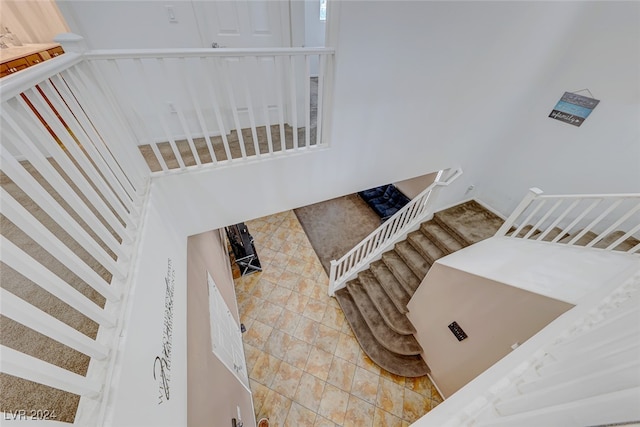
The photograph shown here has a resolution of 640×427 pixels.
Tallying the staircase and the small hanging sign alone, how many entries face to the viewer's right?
0

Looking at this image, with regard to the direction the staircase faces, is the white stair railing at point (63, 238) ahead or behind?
ahead

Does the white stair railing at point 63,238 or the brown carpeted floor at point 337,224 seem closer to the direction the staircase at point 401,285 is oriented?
the white stair railing

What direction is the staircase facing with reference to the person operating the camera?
facing the viewer and to the left of the viewer

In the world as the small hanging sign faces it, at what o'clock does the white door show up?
The white door is roughly at 12 o'clock from the small hanging sign.
